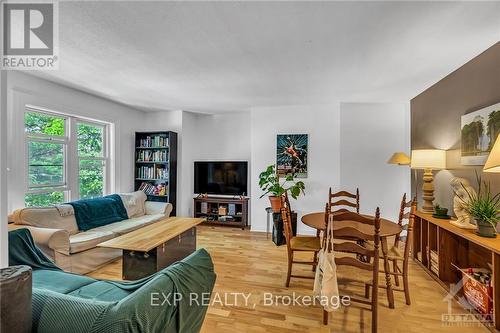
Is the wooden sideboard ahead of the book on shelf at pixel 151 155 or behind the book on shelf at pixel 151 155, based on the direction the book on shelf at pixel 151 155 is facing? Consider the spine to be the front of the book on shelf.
ahead

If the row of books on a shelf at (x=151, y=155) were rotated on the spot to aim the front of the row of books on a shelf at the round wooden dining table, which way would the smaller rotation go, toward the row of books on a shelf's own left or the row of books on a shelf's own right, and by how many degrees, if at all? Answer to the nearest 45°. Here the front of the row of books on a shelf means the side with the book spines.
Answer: approximately 45° to the row of books on a shelf's own left

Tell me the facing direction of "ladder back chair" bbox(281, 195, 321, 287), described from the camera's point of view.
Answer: facing to the right of the viewer

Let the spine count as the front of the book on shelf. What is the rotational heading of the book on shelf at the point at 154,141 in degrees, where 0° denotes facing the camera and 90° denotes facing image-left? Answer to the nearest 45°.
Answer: approximately 0°

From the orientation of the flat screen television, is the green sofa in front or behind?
in front

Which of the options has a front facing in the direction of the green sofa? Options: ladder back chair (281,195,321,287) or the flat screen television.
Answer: the flat screen television

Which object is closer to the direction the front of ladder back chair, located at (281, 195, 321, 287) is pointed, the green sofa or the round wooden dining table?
the round wooden dining table

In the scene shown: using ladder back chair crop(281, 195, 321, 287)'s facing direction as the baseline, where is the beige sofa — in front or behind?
behind

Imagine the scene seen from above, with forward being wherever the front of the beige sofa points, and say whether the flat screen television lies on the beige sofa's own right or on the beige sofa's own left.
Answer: on the beige sofa's own left

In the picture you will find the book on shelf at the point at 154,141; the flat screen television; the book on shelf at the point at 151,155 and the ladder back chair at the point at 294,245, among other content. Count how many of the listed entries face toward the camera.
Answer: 3

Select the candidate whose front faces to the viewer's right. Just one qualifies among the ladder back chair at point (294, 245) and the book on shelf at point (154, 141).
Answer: the ladder back chair

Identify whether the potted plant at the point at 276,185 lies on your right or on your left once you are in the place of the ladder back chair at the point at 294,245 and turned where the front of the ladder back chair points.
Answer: on your left
